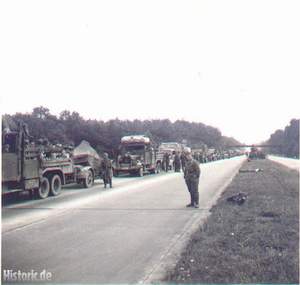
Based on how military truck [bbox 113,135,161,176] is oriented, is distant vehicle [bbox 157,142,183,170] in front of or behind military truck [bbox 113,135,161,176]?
behind

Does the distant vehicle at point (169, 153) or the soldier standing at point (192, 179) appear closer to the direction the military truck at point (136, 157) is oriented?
the soldier standing

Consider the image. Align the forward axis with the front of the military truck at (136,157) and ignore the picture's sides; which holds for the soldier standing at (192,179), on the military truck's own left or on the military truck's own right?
on the military truck's own left

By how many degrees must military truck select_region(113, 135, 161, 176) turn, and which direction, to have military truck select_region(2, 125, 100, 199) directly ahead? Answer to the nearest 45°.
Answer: approximately 45° to its left

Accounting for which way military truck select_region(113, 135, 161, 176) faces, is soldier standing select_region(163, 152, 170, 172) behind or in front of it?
behind
